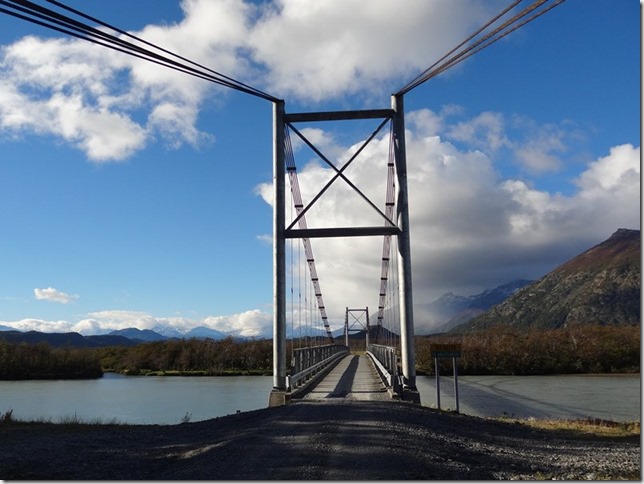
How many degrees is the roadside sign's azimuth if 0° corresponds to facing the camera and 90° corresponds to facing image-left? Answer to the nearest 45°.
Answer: approximately 0°
